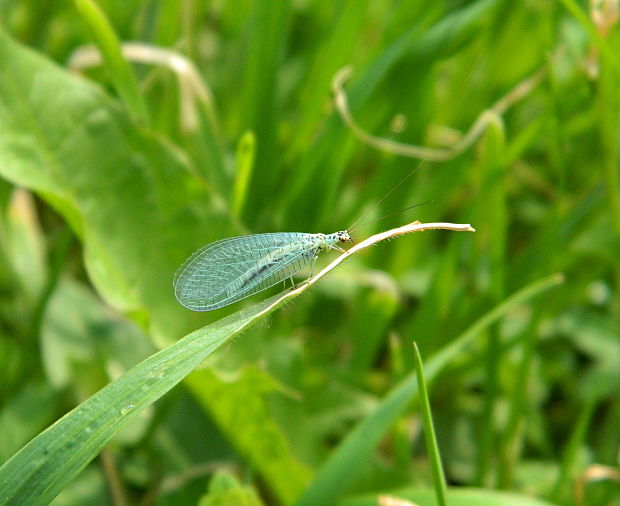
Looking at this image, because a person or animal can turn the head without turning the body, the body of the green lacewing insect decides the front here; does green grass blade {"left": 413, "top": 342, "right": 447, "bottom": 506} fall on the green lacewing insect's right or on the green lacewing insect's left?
on the green lacewing insect's right

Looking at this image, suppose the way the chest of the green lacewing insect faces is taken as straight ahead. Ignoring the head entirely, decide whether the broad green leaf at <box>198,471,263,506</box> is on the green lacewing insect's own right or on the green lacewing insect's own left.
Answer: on the green lacewing insect's own right

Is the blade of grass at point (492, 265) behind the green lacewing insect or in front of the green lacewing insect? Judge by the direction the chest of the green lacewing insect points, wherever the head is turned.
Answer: in front

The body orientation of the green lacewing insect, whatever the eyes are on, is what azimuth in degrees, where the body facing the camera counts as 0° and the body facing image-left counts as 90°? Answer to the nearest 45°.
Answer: approximately 270°
